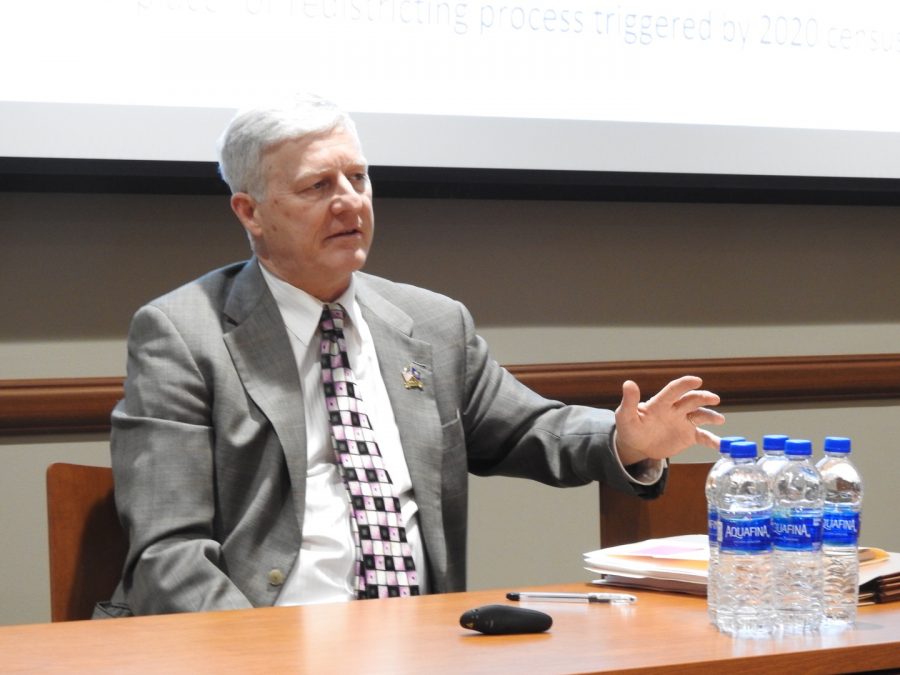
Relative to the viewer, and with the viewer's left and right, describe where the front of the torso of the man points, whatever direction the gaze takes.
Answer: facing the viewer and to the right of the viewer

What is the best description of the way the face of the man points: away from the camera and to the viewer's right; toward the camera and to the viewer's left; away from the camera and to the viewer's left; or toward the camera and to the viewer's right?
toward the camera and to the viewer's right

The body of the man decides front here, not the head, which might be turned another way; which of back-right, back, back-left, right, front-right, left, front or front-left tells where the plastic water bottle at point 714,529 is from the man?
front

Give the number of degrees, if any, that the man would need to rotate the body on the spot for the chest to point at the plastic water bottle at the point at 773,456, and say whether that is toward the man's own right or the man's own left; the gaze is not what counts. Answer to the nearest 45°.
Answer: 0° — they already face it

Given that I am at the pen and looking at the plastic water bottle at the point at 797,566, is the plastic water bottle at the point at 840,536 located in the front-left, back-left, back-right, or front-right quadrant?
front-left

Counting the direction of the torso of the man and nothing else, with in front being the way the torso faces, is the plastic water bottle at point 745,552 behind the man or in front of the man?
in front

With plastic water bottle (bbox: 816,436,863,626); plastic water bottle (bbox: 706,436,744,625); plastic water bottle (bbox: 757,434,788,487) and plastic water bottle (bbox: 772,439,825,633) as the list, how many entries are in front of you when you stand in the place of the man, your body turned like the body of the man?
4

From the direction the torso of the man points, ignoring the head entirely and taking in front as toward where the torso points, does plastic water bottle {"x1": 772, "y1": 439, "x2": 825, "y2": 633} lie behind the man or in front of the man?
in front
